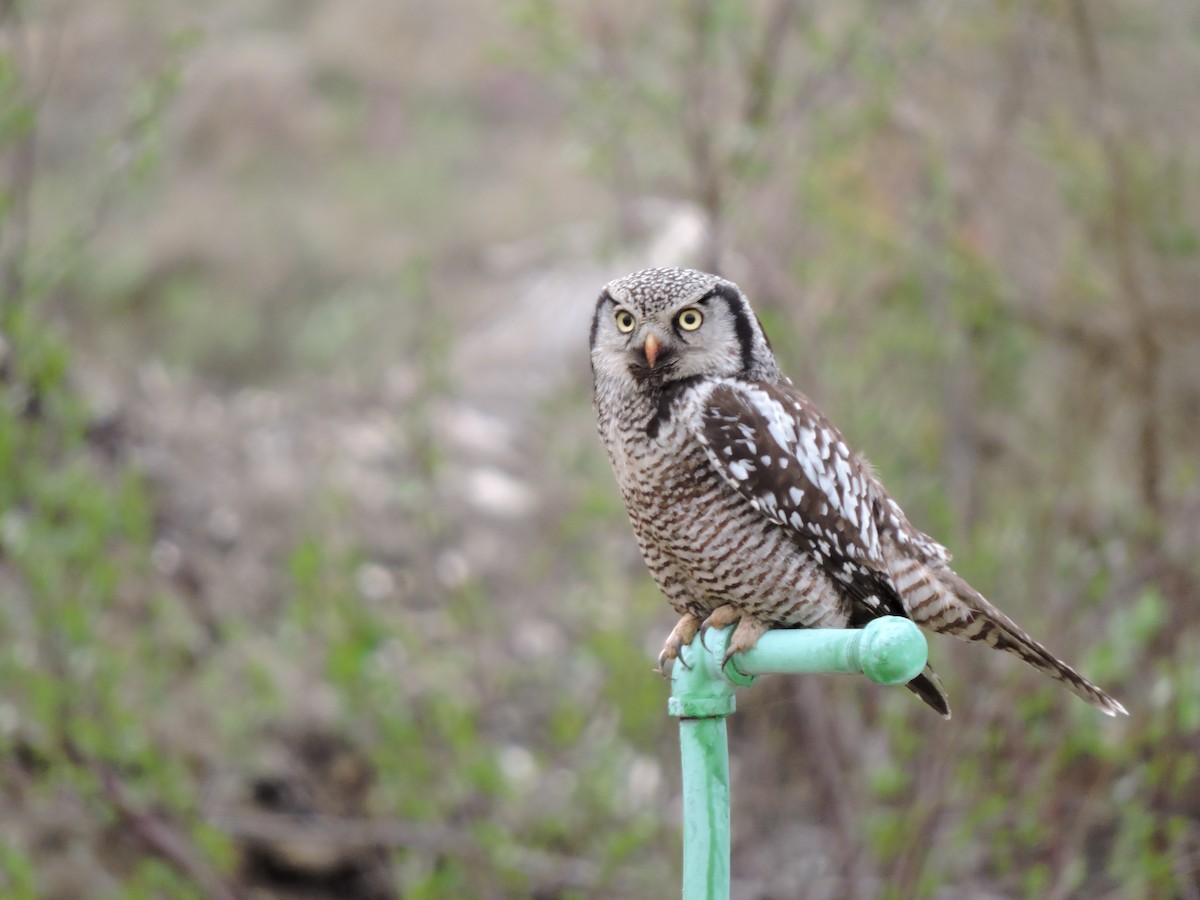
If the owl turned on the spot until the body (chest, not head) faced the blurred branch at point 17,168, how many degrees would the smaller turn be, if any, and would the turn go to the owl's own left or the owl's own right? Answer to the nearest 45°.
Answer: approximately 90° to the owl's own right

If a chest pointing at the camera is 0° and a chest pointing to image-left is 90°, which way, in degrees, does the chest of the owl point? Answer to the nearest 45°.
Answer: approximately 45°
